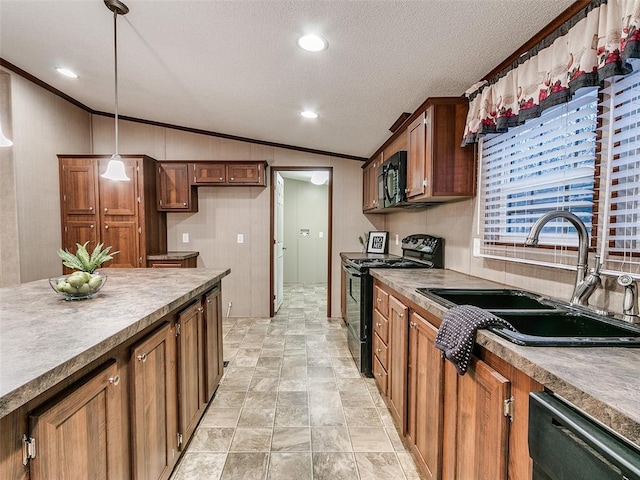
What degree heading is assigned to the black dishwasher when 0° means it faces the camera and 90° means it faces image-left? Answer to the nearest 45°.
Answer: approximately 45°

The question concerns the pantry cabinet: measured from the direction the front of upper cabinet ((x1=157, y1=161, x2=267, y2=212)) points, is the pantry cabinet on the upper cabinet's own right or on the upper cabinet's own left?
on the upper cabinet's own right

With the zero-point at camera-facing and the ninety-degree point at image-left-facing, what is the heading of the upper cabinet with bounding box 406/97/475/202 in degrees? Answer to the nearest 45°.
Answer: approximately 90°

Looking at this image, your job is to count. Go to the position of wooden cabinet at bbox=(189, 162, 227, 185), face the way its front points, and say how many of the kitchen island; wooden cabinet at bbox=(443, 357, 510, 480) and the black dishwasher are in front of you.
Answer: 3

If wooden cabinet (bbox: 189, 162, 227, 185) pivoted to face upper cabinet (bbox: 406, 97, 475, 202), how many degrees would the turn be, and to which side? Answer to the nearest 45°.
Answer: approximately 45° to its left

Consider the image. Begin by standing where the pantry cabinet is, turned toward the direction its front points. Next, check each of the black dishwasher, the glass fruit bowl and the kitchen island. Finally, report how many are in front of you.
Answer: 3
